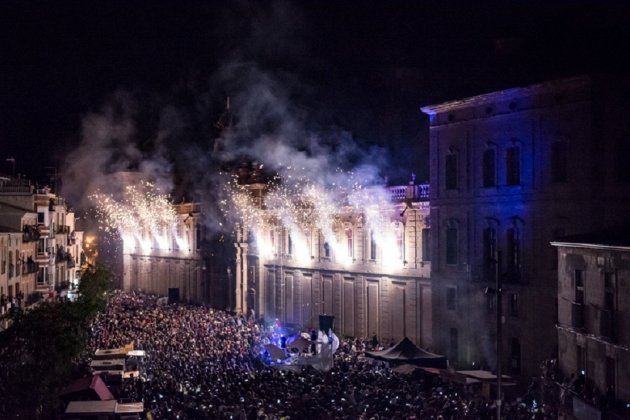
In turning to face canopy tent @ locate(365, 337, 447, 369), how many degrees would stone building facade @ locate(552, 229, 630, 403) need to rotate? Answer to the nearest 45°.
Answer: approximately 90° to its right

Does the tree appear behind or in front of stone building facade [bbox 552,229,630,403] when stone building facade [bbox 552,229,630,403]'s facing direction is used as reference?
in front

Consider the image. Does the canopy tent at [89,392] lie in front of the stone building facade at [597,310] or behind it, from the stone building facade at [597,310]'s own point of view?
in front

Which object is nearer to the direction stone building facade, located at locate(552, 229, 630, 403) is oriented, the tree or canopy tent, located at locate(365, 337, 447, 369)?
the tree
